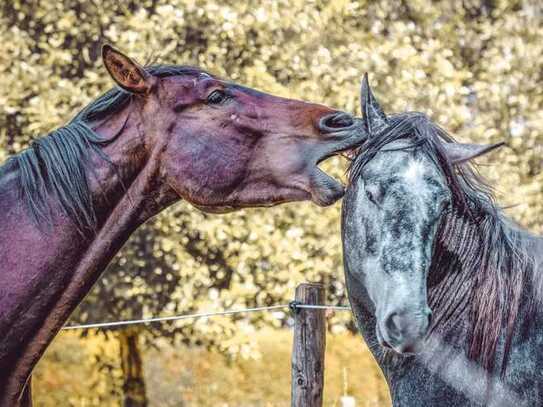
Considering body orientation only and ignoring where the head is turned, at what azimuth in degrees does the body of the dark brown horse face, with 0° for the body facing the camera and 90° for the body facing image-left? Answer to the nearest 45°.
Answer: approximately 270°

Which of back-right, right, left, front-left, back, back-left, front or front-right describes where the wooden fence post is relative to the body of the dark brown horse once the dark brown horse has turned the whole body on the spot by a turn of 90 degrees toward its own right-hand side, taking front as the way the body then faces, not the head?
back-left

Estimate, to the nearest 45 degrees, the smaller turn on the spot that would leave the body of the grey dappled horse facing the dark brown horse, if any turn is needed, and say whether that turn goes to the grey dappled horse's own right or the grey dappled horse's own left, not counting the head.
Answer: approximately 45° to the grey dappled horse's own right

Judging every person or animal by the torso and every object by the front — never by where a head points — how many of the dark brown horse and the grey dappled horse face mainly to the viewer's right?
1

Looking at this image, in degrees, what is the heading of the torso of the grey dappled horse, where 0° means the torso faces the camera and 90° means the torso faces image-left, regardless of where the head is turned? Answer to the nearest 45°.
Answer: approximately 45°

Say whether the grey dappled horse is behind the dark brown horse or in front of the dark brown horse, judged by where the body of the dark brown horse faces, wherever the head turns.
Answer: in front

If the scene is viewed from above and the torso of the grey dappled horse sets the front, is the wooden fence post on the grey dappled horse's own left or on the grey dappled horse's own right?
on the grey dappled horse's own right

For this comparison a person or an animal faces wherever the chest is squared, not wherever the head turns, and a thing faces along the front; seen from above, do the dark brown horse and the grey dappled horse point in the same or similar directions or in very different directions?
very different directions
